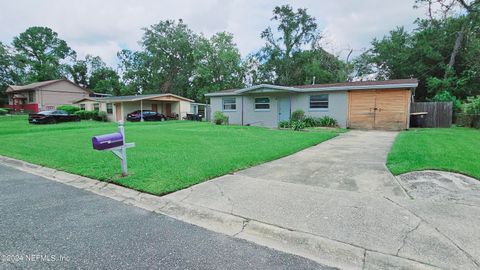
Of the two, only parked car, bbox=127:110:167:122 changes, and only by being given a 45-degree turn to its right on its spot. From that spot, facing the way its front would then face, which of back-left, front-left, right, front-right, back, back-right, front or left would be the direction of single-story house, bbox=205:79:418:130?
front

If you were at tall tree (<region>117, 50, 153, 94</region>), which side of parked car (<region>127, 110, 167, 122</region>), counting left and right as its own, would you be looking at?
left

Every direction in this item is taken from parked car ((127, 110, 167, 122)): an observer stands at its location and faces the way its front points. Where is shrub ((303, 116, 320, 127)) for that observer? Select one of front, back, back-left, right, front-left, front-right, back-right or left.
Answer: front-right

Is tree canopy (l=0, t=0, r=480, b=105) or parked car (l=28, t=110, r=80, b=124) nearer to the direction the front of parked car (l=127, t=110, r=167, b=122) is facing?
the tree canopy

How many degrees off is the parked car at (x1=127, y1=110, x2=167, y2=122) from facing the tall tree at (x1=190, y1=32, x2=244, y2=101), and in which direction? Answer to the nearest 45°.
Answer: approximately 45° to its left

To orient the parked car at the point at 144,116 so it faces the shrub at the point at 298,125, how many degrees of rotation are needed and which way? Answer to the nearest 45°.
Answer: approximately 45° to its right

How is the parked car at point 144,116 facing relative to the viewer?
to the viewer's right

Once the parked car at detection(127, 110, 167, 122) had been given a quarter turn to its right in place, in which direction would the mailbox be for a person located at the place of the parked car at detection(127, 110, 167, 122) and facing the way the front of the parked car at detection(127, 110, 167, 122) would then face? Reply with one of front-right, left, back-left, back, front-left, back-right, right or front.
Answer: front

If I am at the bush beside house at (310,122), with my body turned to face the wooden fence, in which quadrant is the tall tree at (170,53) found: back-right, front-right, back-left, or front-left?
back-left

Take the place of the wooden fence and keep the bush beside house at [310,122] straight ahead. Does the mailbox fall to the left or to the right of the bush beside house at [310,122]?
left

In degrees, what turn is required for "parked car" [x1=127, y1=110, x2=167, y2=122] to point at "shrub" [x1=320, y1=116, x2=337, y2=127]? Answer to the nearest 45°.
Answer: approximately 45° to its right
